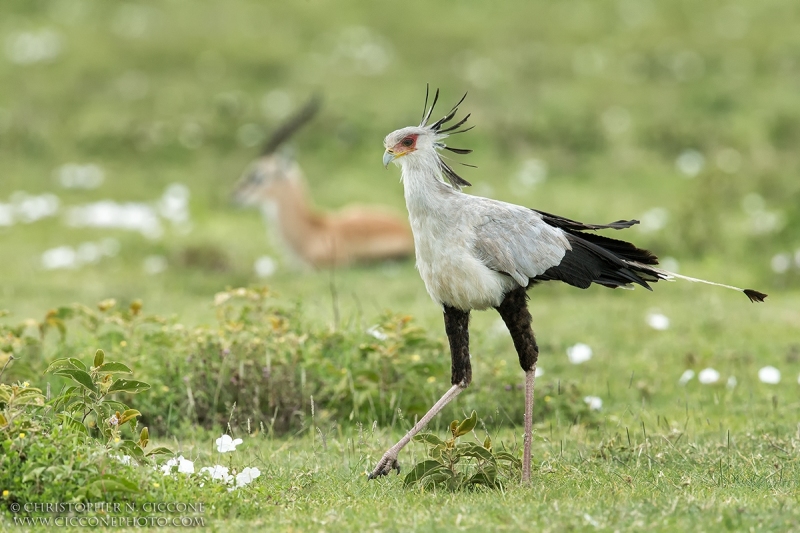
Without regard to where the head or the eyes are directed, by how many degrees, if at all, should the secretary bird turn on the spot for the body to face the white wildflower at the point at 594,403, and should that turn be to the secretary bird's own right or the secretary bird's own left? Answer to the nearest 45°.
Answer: approximately 90° to the secretary bird's own right

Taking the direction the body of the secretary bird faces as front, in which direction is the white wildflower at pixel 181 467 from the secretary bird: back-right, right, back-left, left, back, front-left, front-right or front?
front-left

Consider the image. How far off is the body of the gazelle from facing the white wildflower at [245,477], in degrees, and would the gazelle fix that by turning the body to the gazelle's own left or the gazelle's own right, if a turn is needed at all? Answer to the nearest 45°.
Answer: approximately 90° to the gazelle's own left

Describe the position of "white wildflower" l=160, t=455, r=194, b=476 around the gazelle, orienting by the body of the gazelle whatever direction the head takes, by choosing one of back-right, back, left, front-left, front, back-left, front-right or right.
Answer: left

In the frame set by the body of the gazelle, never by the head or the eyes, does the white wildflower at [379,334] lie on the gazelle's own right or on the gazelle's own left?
on the gazelle's own left

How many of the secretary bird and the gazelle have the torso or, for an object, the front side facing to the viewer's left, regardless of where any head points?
2

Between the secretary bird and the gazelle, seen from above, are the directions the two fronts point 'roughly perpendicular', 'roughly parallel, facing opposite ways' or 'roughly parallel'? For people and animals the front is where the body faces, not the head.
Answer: roughly parallel

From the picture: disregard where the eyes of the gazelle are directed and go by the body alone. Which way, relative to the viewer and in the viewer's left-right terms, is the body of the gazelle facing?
facing to the left of the viewer

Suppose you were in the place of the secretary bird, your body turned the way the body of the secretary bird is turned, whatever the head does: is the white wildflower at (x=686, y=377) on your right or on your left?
on your right

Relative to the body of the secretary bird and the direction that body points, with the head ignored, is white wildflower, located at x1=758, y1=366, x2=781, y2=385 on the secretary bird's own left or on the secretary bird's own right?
on the secretary bird's own right

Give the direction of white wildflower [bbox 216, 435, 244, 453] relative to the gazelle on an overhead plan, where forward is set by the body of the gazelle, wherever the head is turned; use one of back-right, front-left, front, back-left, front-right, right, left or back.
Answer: left

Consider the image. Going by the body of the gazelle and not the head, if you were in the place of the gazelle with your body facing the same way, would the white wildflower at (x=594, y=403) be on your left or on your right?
on your left

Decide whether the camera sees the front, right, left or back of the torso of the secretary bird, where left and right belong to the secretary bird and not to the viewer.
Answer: left

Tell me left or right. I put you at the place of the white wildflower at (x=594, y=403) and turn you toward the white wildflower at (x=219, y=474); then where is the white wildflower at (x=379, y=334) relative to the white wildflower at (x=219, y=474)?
right

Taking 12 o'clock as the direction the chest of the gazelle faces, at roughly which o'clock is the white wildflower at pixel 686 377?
The white wildflower is roughly at 8 o'clock from the gazelle.
